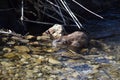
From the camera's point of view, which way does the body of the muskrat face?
to the viewer's left
